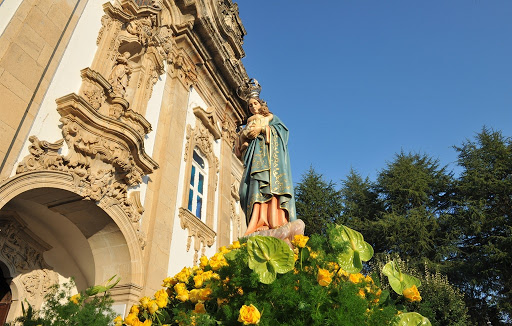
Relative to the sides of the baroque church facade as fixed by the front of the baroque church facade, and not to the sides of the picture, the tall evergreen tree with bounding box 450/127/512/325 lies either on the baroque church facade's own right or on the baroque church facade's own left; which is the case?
on the baroque church facade's own left

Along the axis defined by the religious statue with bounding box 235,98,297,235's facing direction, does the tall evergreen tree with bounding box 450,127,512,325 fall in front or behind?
behind

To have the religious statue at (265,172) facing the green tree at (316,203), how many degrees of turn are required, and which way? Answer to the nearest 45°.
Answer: approximately 135° to its right

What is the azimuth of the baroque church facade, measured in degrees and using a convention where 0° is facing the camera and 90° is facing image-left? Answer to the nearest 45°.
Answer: approximately 315°

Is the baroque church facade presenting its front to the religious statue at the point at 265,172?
yes

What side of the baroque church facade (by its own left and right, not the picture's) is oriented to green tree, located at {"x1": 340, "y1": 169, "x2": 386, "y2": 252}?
left

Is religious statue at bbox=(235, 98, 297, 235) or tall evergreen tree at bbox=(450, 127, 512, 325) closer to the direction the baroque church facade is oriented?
the religious statue

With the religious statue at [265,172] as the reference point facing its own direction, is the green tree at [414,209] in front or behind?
behind

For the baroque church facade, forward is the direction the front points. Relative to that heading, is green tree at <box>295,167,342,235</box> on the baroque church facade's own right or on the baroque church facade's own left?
on the baroque church facade's own left

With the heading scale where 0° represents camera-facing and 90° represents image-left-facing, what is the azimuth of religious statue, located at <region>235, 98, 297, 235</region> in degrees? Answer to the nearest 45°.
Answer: approximately 45°

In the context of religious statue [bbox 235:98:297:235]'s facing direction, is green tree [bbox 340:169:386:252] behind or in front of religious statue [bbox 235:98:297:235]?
behind

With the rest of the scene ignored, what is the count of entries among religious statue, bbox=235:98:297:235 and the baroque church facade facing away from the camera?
0
